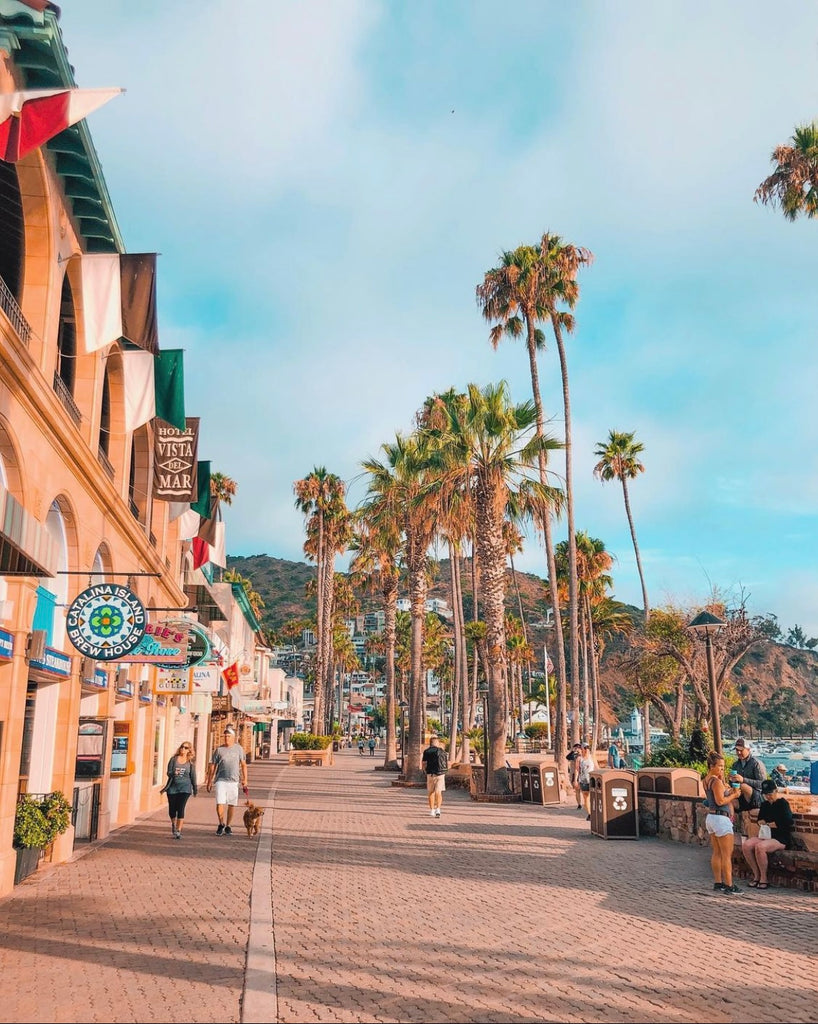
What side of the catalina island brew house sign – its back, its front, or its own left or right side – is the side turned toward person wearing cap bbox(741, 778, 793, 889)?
left

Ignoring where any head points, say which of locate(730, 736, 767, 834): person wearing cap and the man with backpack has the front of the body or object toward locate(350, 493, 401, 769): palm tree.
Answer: the man with backpack

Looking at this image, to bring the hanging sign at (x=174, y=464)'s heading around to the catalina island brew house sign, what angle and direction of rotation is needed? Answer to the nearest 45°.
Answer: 0° — it already faces it

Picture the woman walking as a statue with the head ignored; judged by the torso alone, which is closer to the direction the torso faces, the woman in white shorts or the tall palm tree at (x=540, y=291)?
the woman in white shorts
